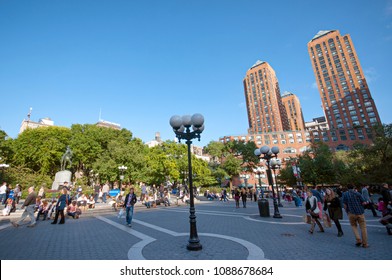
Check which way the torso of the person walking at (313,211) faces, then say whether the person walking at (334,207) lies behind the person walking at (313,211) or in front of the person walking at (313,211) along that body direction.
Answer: behind

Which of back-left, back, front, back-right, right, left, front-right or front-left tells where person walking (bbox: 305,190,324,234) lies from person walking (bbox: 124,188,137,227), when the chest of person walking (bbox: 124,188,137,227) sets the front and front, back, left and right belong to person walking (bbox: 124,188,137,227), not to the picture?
front-left

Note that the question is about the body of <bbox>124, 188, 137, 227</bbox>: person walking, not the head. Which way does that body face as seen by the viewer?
toward the camera

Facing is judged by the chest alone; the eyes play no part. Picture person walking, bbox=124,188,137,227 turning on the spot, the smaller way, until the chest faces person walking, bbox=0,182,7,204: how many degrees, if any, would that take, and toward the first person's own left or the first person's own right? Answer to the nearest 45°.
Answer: approximately 135° to the first person's own right

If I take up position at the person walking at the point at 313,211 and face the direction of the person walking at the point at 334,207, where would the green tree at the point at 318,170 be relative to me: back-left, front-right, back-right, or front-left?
front-left
